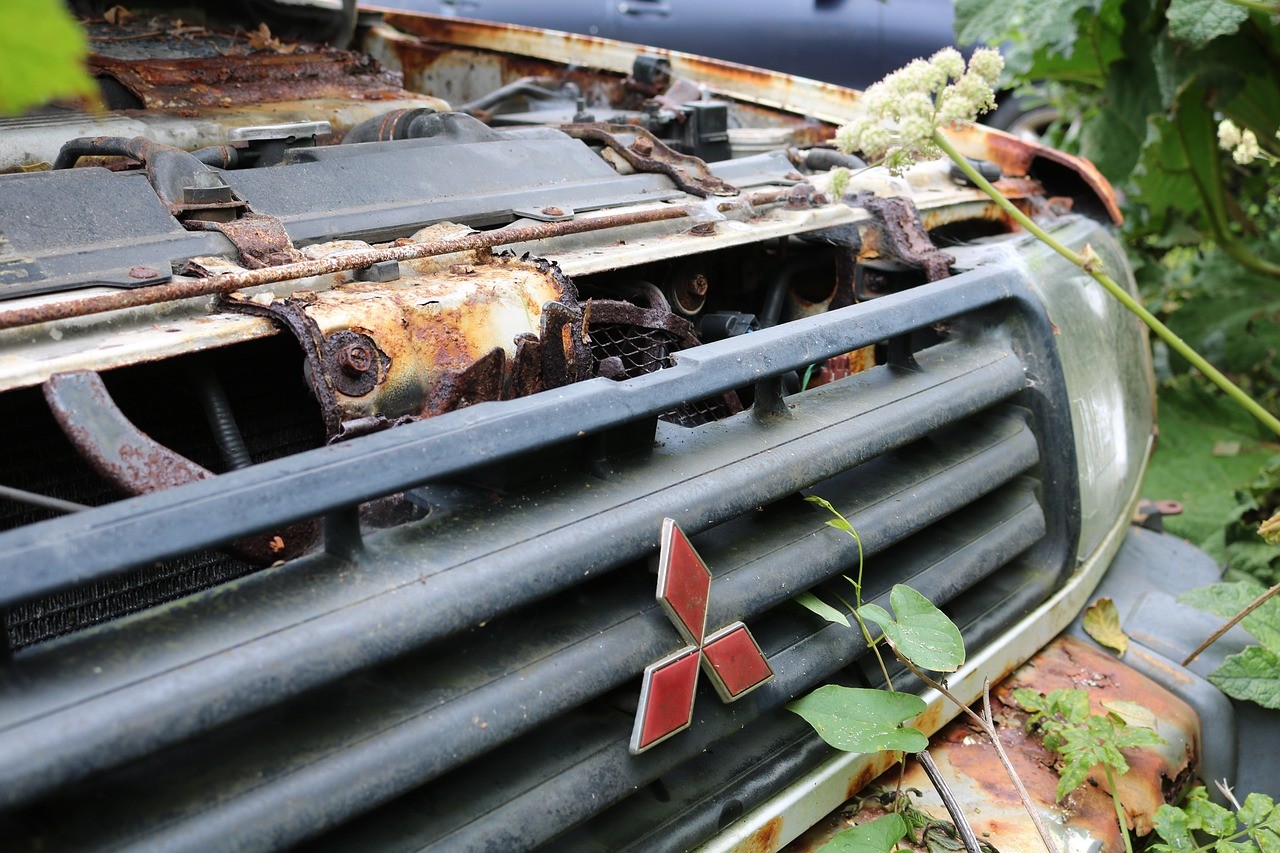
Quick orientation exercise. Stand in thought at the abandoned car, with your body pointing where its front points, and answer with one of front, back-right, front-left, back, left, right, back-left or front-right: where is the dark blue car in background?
back-left

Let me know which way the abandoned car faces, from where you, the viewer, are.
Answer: facing the viewer and to the right of the viewer

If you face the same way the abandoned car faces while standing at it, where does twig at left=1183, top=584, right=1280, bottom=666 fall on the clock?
The twig is roughly at 10 o'clock from the abandoned car.

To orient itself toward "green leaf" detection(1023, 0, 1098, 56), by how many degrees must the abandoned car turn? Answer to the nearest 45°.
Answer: approximately 90° to its left

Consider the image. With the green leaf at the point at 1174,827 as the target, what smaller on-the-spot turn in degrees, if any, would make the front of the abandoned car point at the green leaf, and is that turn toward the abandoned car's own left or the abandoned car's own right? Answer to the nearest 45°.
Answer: approximately 45° to the abandoned car's own left

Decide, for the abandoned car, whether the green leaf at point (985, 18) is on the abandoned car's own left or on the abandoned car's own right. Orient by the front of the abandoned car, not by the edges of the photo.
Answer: on the abandoned car's own left

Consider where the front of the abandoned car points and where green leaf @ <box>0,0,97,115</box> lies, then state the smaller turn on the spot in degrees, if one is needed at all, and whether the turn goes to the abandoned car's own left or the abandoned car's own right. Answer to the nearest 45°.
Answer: approximately 45° to the abandoned car's own right
